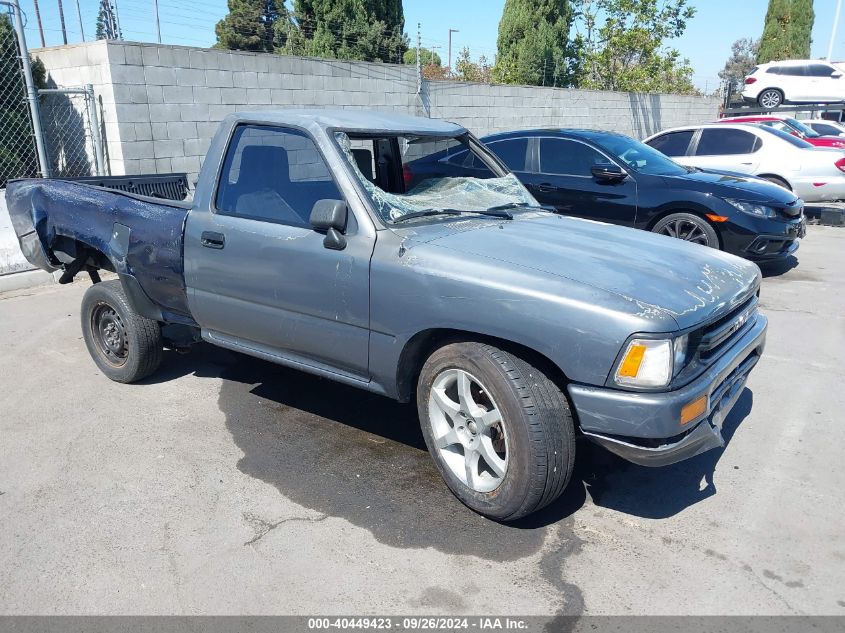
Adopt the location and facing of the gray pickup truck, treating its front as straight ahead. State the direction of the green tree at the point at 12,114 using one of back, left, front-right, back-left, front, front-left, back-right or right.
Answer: back

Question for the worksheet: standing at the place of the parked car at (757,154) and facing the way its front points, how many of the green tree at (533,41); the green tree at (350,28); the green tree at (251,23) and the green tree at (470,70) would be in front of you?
4

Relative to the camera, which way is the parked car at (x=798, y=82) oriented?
to the viewer's right

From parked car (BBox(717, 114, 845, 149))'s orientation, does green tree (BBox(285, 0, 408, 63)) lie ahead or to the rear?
to the rear

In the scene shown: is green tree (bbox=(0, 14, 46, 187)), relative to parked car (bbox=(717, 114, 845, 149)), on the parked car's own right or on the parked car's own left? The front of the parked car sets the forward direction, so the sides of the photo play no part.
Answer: on the parked car's own right

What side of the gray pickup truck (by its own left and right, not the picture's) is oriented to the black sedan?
left

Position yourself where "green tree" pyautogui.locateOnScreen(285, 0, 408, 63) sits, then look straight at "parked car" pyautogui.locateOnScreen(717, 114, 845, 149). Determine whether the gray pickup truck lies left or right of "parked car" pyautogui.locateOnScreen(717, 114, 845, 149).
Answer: right
